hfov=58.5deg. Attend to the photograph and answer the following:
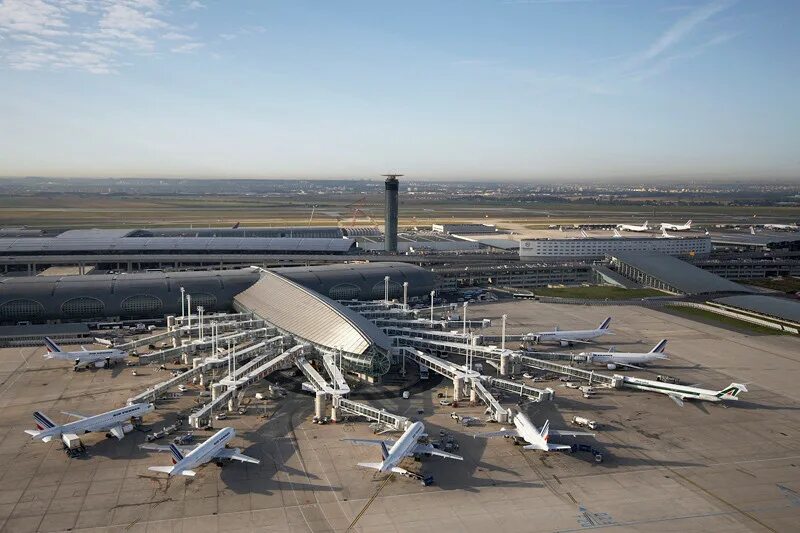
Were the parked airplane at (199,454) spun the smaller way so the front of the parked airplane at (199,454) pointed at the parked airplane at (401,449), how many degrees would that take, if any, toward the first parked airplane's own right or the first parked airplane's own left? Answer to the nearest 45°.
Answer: approximately 45° to the first parked airplane's own right

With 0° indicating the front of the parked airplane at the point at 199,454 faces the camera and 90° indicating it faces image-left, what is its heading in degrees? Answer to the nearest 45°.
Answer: approximately 225°
